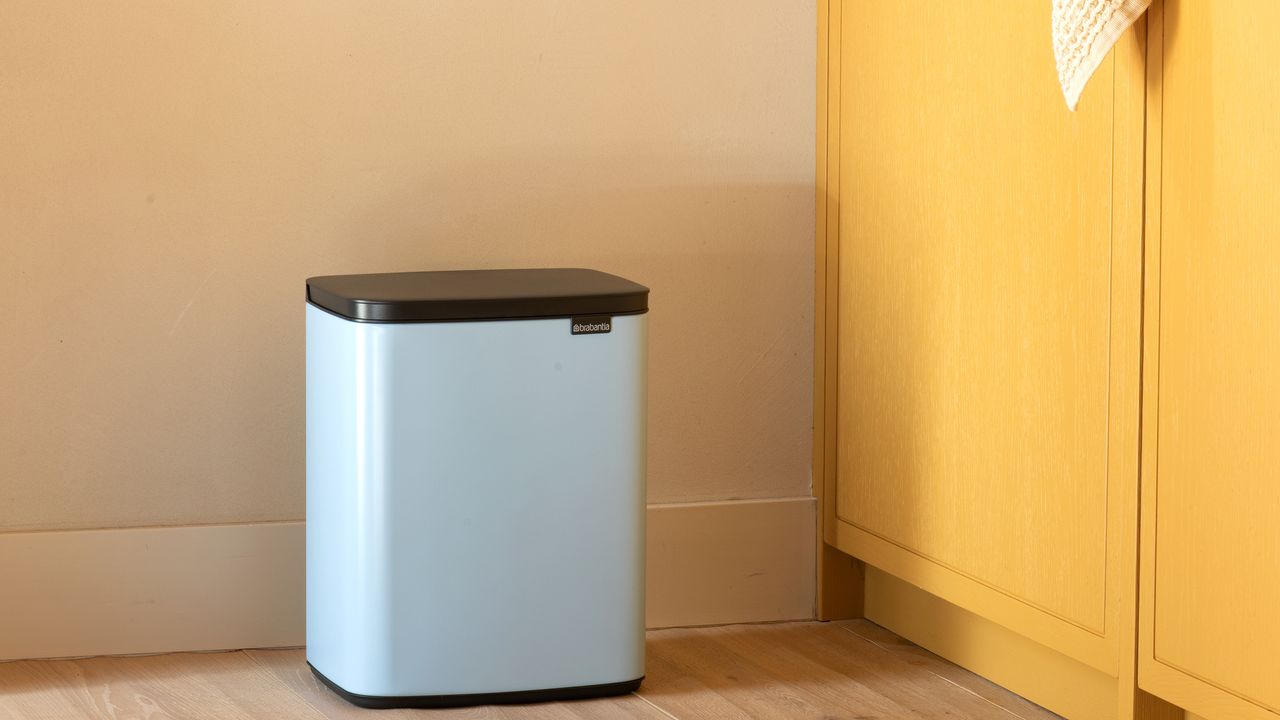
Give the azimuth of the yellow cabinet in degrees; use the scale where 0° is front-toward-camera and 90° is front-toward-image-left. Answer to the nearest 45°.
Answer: approximately 45°

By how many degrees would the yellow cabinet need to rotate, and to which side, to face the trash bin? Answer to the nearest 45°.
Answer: approximately 45° to its right
